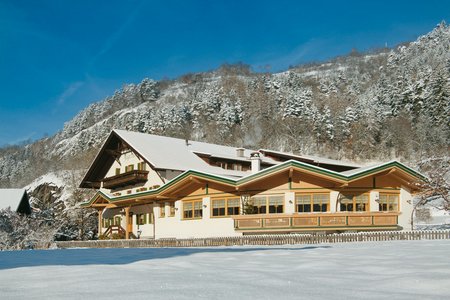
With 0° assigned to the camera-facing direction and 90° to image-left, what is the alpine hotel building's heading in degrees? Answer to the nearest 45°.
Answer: approximately 45°

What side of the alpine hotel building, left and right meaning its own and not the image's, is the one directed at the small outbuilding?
right
